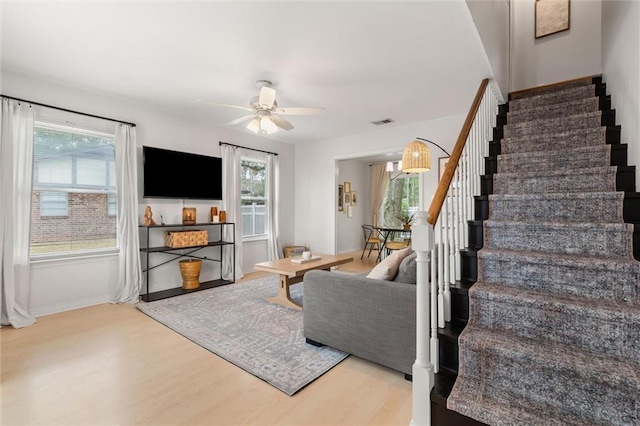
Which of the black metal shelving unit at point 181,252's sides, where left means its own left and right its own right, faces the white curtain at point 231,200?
left

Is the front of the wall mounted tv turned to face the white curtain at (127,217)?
no

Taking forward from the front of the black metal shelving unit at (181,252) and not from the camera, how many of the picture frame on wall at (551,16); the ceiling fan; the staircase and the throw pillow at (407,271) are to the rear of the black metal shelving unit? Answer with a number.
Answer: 0

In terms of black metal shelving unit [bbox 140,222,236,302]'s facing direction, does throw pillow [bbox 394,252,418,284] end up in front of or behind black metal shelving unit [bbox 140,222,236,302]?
in front

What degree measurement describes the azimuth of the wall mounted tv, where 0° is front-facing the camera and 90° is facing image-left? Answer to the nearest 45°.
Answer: approximately 315°

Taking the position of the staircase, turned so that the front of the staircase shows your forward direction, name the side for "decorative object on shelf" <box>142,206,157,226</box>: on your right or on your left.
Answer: on your right

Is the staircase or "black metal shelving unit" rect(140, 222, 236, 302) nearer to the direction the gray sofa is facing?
the black metal shelving unit

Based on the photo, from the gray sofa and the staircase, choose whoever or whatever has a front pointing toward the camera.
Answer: the staircase

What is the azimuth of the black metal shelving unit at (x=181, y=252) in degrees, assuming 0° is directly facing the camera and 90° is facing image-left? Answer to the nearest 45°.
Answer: approximately 315°

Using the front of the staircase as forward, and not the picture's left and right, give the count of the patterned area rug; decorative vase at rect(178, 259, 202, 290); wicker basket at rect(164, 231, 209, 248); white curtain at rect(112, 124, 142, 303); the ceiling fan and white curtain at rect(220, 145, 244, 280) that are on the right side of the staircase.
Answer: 6

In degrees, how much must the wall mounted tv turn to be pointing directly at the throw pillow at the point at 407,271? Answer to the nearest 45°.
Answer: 0° — it already faces it

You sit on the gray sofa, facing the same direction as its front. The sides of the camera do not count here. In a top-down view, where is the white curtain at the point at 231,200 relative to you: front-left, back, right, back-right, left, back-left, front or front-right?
front

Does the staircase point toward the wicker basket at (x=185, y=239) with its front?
no

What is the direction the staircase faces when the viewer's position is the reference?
facing the viewer

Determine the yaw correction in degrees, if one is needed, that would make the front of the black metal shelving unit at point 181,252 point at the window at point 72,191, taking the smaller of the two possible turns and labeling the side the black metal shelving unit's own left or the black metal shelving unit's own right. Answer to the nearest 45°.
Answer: approximately 135° to the black metal shelving unit's own right

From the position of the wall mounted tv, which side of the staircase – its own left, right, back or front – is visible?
right

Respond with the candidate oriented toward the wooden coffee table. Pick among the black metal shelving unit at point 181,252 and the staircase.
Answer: the black metal shelving unit
